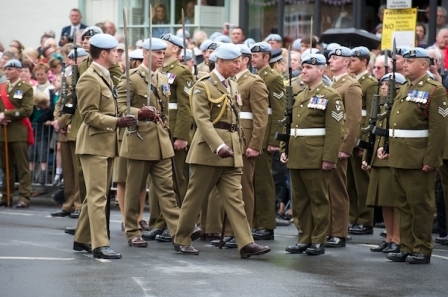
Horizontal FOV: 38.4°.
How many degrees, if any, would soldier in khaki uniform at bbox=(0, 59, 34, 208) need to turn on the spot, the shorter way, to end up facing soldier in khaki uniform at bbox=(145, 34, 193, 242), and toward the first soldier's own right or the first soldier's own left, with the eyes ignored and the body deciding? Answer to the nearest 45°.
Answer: approximately 90° to the first soldier's own left

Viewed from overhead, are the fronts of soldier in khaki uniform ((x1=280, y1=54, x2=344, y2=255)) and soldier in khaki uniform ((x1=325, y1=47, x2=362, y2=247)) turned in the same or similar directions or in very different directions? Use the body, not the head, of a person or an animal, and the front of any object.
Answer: same or similar directions

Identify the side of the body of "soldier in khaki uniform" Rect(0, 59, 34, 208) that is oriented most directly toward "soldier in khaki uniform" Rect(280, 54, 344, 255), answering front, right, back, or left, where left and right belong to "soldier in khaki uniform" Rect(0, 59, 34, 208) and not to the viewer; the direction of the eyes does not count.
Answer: left

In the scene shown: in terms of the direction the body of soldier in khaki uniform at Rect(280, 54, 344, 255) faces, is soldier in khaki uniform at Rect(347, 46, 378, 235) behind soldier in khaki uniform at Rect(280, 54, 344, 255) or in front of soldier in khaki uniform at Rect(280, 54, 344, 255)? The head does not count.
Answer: behind

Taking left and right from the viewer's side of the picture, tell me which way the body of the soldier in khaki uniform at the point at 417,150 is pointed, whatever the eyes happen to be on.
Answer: facing the viewer and to the left of the viewer

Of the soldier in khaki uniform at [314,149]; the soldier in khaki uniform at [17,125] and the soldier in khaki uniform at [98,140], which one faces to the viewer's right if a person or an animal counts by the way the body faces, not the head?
the soldier in khaki uniform at [98,140]

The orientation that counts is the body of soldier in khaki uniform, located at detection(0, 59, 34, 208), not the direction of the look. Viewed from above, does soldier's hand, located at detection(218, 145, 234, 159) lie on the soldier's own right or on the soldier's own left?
on the soldier's own left

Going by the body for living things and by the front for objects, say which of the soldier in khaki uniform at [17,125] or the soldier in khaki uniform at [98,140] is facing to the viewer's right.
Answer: the soldier in khaki uniform at [98,140]

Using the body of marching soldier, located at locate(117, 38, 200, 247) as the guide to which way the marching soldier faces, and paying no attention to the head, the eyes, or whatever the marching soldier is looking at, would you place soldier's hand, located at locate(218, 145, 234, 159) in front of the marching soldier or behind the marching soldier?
in front

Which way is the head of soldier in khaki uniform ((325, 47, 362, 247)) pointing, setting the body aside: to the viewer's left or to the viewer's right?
to the viewer's left

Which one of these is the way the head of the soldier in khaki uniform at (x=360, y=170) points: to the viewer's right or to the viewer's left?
to the viewer's left

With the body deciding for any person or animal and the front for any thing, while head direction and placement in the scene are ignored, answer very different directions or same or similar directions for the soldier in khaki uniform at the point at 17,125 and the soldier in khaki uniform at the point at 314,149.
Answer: same or similar directions

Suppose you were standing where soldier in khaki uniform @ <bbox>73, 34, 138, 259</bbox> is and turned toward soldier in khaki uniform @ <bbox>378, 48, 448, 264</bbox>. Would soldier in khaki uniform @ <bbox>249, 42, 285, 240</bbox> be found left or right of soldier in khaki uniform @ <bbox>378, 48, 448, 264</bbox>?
left

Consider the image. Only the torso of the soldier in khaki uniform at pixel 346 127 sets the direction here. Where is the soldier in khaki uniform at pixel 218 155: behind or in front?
in front

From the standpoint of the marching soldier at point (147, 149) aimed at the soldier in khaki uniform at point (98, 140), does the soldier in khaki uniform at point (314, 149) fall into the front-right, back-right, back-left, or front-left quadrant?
back-left
